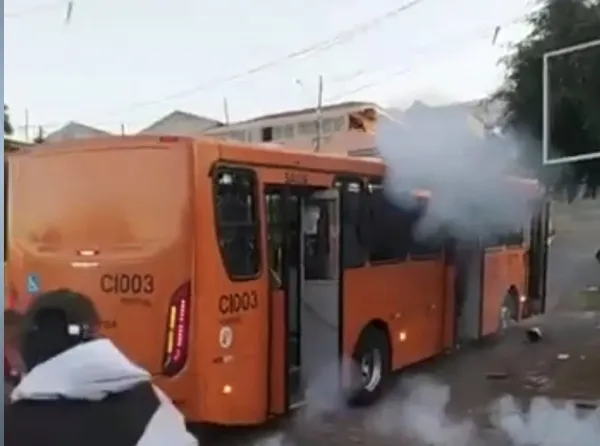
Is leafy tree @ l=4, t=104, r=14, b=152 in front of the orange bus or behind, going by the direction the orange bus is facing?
behind

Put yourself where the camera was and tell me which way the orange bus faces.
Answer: facing away from the viewer and to the right of the viewer

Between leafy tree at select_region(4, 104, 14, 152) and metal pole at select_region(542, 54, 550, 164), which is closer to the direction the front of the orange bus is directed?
the metal pole

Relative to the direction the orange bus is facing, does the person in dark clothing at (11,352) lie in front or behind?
behind
